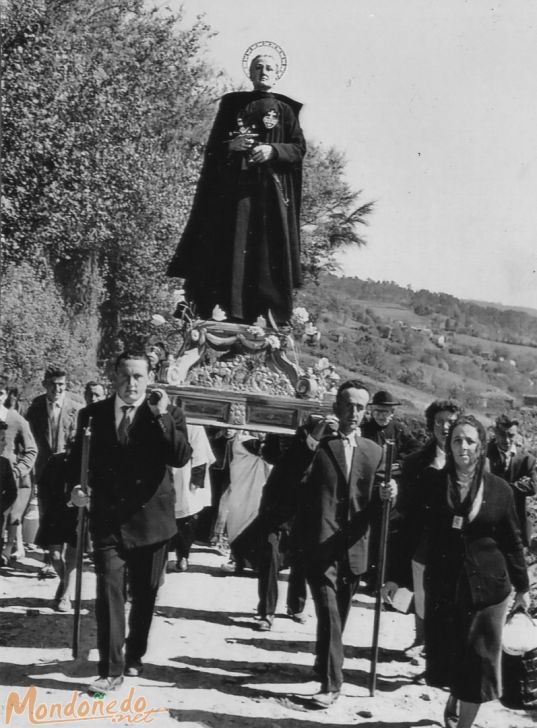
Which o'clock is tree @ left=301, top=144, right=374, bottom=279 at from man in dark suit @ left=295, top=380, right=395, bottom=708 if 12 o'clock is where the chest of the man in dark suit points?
The tree is roughly at 6 o'clock from the man in dark suit.

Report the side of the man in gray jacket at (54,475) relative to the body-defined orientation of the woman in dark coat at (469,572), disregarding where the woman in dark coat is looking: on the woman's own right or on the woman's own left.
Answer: on the woman's own right

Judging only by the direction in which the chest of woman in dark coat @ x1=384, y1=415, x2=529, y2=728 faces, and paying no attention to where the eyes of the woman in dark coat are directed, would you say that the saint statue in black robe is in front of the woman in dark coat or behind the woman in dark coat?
behind

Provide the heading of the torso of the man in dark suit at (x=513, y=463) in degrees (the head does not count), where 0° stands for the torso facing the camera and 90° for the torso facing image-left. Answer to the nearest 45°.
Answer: approximately 0°

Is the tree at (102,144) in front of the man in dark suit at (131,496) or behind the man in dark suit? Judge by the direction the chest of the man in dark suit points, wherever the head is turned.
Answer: behind

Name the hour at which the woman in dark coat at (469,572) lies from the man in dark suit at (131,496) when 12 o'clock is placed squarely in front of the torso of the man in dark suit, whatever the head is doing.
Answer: The woman in dark coat is roughly at 10 o'clock from the man in dark suit.

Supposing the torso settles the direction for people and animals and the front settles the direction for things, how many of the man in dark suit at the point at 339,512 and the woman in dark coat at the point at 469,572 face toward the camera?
2
